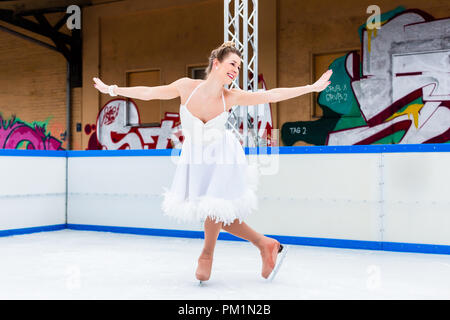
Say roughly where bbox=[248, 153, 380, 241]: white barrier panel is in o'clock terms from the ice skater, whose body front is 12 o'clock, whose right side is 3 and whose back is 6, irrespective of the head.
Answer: The white barrier panel is roughly at 7 o'clock from the ice skater.

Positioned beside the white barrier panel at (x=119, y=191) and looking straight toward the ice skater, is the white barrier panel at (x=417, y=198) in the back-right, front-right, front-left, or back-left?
front-left

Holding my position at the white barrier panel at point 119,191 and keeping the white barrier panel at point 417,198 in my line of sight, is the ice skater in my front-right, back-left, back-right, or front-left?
front-right

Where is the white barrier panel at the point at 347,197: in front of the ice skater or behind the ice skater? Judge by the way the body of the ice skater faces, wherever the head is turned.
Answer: behind

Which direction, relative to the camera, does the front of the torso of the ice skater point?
toward the camera

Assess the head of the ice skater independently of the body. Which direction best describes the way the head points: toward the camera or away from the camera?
toward the camera

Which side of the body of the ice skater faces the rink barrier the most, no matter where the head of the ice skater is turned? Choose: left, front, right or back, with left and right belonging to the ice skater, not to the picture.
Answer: back

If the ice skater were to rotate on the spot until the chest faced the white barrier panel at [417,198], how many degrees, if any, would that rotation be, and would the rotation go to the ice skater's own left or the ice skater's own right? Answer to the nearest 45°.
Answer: approximately 135° to the ice skater's own left

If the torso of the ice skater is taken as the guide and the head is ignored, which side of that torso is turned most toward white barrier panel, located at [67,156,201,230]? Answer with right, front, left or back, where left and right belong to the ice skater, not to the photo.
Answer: back
